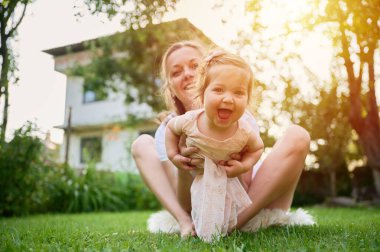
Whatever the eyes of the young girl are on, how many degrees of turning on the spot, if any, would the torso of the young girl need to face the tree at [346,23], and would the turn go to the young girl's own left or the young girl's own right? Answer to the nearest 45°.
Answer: approximately 135° to the young girl's own left

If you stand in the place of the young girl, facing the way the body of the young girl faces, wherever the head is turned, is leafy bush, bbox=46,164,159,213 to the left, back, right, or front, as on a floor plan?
back

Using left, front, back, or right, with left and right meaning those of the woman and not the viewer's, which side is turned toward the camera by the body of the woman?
front

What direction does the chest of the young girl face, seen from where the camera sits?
toward the camera

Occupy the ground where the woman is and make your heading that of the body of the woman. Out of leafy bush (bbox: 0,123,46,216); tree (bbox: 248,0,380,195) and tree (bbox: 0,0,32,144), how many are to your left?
1
